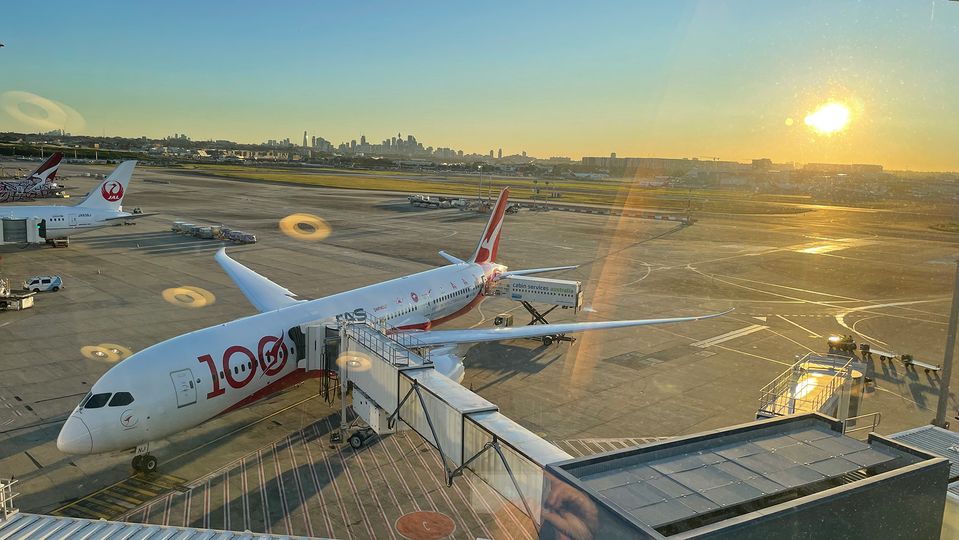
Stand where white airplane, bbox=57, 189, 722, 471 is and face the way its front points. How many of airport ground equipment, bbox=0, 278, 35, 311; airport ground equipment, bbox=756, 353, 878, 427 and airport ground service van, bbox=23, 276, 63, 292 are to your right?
2

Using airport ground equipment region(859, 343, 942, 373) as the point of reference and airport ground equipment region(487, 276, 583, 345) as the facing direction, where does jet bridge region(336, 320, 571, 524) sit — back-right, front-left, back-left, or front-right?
front-left

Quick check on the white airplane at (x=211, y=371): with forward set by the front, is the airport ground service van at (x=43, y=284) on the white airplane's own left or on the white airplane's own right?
on the white airplane's own right

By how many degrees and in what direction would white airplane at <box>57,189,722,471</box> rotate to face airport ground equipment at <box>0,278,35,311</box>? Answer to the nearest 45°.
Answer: approximately 90° to its right

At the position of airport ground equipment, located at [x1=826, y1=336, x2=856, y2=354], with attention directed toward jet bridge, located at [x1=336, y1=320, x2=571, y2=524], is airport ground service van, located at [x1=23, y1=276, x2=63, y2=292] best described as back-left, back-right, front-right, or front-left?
front-right

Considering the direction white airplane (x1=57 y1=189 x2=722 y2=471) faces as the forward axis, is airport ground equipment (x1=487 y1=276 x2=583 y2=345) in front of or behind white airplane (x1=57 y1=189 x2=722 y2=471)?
behind

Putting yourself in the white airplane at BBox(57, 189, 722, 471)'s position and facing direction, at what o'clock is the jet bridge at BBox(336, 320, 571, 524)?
The jet bridge is roughly at 9 o'clock from the white airplane.
